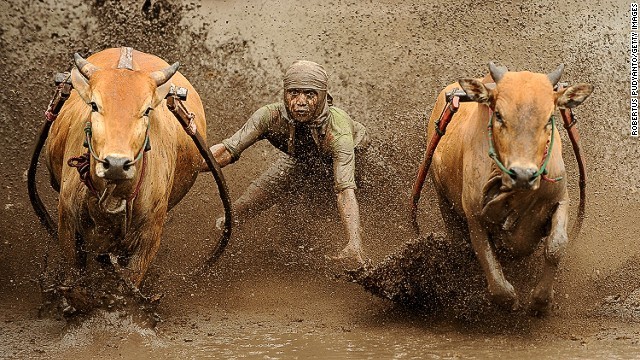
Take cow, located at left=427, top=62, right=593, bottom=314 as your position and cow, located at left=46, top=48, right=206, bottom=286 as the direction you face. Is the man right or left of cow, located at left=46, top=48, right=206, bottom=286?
right

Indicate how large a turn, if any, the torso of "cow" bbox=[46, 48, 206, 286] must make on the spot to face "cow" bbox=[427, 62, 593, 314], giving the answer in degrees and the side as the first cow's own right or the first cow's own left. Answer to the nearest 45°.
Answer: approximately 90° to the first cow's own left

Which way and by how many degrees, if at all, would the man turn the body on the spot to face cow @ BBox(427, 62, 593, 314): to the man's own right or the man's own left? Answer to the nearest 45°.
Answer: approximately 45° to the man's own left

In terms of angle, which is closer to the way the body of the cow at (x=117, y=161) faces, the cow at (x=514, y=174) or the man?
the cow

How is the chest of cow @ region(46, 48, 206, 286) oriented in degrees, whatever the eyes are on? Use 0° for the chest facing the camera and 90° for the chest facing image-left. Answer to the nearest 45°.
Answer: approximately 0°

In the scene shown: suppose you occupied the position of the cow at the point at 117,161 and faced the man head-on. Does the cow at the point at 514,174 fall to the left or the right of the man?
right

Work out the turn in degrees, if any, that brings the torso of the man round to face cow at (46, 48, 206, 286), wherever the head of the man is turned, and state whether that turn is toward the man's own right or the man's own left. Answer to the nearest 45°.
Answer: approximately 45° to the man's own right

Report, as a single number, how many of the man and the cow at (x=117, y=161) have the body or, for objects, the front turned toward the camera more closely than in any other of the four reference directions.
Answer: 2
